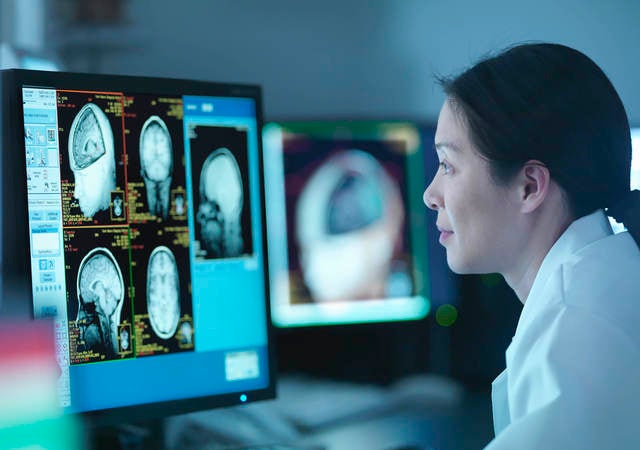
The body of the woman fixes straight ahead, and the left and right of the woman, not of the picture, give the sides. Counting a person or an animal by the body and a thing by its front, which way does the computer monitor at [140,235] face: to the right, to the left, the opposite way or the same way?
the opposite way

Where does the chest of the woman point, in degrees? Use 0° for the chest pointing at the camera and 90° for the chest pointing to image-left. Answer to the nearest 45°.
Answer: approximately 90°

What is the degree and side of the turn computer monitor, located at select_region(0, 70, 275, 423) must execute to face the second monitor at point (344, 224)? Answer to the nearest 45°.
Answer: approximately 90° to its left

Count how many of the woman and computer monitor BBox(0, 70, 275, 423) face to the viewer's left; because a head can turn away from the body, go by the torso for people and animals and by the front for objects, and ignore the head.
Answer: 1

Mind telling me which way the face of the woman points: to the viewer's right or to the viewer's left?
to the viewer's left

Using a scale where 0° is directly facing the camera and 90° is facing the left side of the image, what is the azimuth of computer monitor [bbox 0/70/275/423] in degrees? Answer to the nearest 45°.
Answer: approximately 315°
